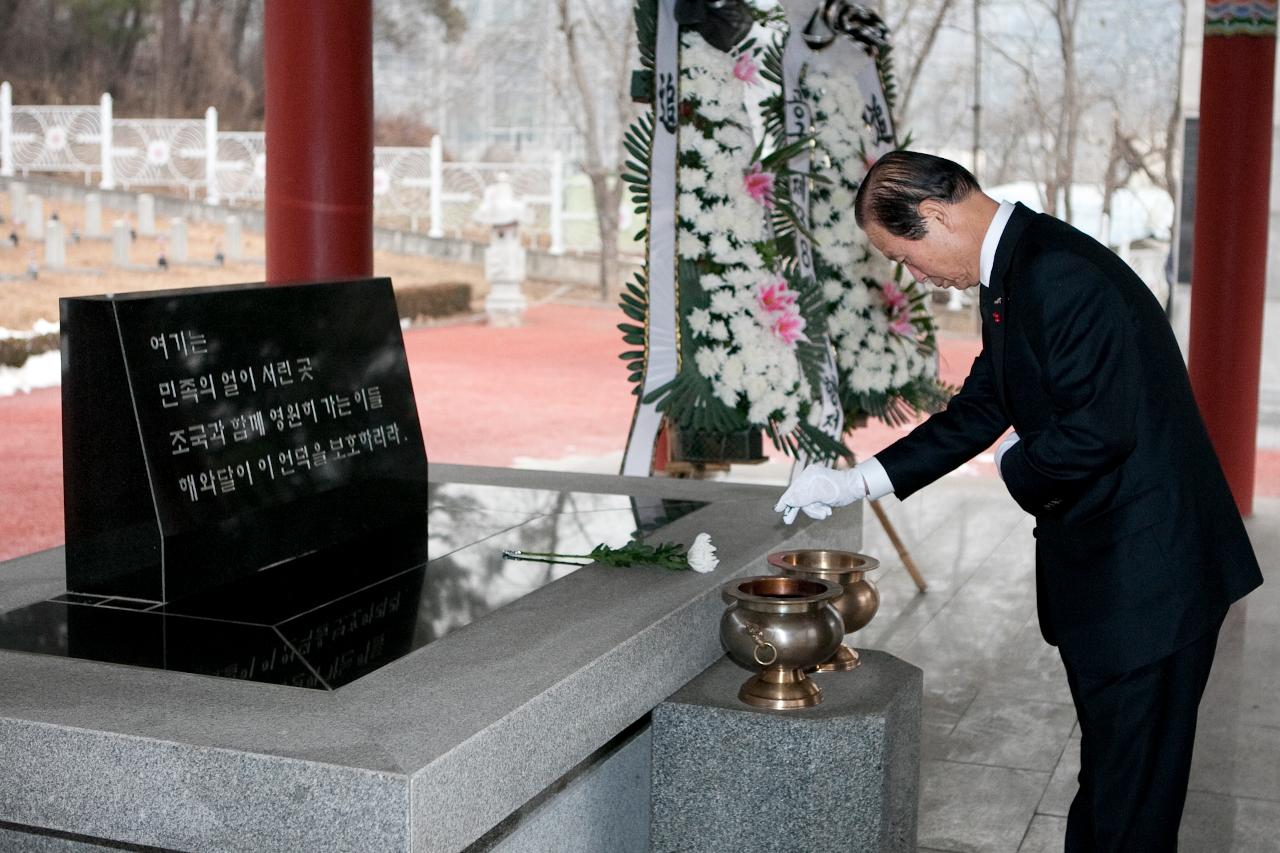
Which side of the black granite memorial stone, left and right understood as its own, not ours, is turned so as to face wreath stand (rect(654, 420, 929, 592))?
left

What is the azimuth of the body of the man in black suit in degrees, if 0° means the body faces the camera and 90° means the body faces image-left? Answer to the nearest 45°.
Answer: approximately 90°

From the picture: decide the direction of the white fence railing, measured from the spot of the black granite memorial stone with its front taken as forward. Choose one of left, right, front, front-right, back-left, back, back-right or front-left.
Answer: back-left

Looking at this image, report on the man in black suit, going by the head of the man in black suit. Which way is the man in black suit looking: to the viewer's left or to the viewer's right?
to the viewer's left

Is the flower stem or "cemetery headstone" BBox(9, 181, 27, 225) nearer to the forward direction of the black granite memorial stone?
the flower stem

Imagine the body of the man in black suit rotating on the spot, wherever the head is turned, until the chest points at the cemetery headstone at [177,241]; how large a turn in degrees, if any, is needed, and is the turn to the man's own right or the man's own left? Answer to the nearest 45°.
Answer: approximately 45° to the man's own right

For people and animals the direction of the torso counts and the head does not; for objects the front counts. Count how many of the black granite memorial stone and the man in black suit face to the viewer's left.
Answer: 1

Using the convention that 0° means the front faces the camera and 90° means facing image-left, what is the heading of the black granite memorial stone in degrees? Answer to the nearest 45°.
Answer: approximately 315°

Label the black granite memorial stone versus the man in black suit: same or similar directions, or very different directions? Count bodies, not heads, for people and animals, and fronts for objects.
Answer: very different directions

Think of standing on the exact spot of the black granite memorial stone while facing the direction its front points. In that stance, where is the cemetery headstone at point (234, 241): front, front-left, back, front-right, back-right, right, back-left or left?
back-left

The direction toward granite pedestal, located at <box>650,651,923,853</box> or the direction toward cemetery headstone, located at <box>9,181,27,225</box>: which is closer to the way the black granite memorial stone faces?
the granite pedestal
